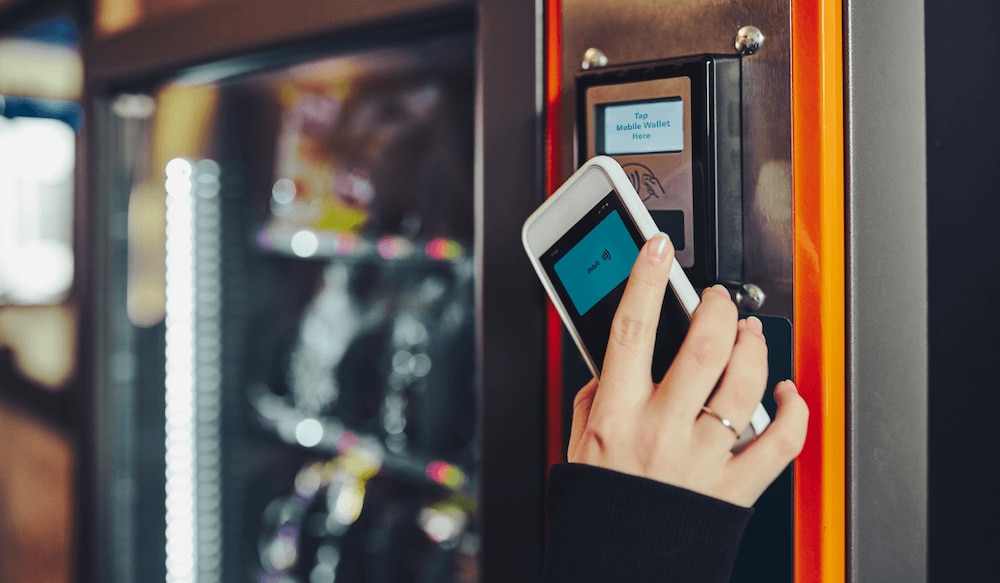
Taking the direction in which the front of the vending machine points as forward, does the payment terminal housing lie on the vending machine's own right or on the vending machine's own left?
on the vending machine's own left

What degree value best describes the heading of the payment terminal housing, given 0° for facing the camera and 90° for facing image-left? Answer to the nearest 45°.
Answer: approximately 45°

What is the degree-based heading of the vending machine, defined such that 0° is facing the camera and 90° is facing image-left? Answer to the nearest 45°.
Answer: approximately 45°

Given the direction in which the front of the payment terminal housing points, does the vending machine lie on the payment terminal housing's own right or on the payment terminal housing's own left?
on the payment terminal housing's own right
